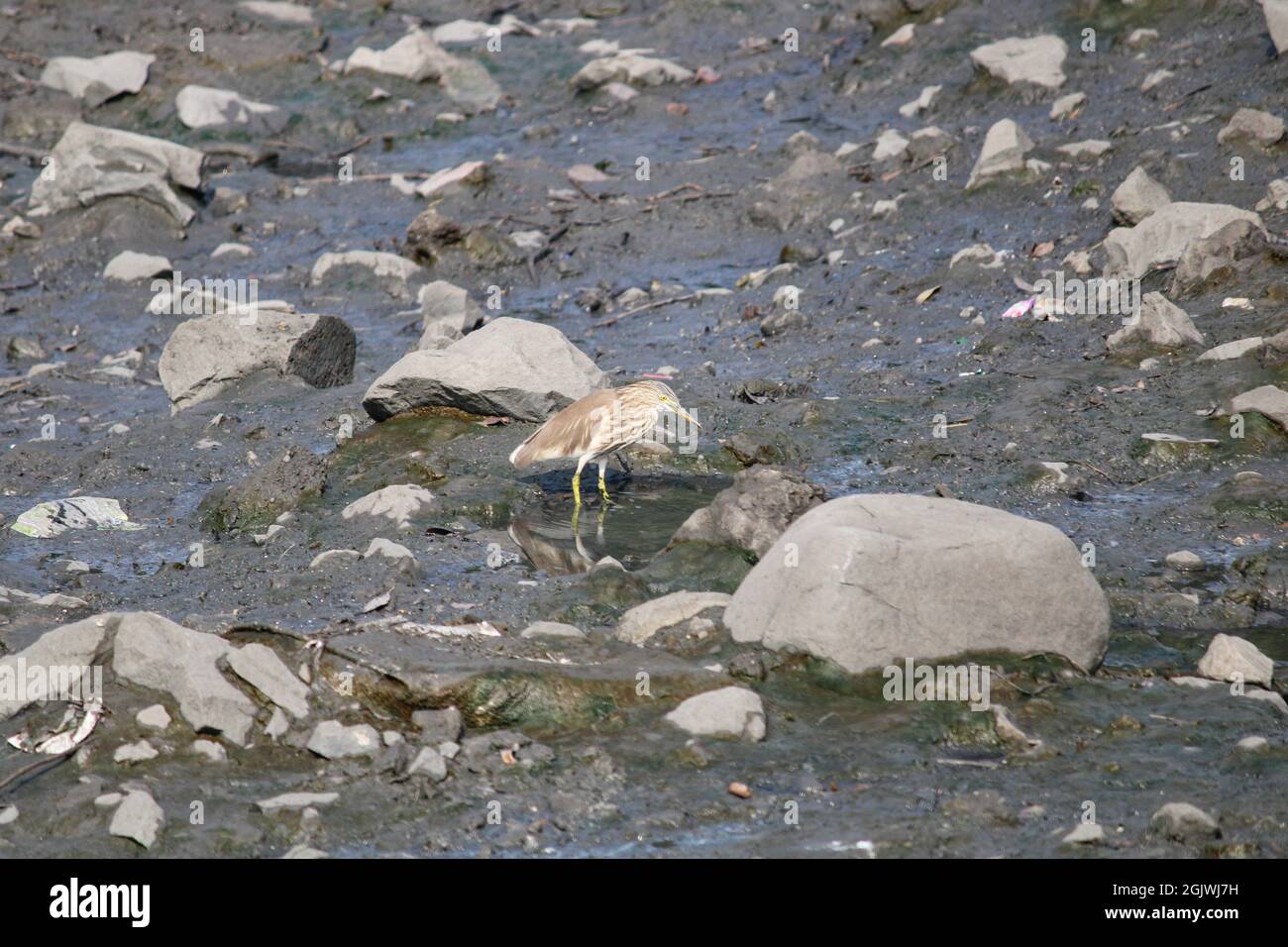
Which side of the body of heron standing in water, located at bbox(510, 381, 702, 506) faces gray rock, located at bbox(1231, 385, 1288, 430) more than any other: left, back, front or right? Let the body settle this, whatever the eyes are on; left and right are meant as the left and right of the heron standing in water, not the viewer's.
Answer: front

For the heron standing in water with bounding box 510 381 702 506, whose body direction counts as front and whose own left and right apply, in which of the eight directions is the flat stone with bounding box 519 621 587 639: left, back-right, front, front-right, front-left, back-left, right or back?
right

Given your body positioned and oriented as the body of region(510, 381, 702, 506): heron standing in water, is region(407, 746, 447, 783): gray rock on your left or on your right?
on your right

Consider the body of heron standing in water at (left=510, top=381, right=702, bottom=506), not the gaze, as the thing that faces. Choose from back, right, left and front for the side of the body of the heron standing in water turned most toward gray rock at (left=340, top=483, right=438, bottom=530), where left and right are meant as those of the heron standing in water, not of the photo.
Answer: back

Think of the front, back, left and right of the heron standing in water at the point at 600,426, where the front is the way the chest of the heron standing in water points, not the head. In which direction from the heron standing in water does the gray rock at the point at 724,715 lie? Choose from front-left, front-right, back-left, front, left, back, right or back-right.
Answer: right

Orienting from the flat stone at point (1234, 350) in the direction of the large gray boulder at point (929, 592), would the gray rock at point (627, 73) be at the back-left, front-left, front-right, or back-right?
back-right

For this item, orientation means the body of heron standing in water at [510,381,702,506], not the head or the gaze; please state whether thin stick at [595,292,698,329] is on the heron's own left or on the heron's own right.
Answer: on the heron's own left

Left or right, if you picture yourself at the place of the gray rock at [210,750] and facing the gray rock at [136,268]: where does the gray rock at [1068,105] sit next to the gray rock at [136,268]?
right

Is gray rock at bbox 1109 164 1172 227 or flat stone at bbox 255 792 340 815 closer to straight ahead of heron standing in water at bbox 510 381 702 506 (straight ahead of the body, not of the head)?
the gray rock

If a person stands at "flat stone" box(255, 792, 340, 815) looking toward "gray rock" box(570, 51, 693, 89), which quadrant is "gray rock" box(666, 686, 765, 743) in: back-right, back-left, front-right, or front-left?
front-right

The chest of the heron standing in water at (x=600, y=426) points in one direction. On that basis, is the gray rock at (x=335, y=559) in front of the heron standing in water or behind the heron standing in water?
behind

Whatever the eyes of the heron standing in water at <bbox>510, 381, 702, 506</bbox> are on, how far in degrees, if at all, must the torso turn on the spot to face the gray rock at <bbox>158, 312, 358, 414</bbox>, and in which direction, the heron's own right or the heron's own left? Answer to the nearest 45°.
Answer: approximately 135° to the heron's own left

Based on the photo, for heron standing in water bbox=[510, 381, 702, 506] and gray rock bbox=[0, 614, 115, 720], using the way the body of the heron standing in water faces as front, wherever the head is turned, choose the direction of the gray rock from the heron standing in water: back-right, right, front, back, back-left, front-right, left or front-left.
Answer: back-right

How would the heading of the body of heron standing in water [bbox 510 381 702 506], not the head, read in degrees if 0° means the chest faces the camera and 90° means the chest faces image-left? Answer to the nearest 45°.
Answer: approximately 270°
